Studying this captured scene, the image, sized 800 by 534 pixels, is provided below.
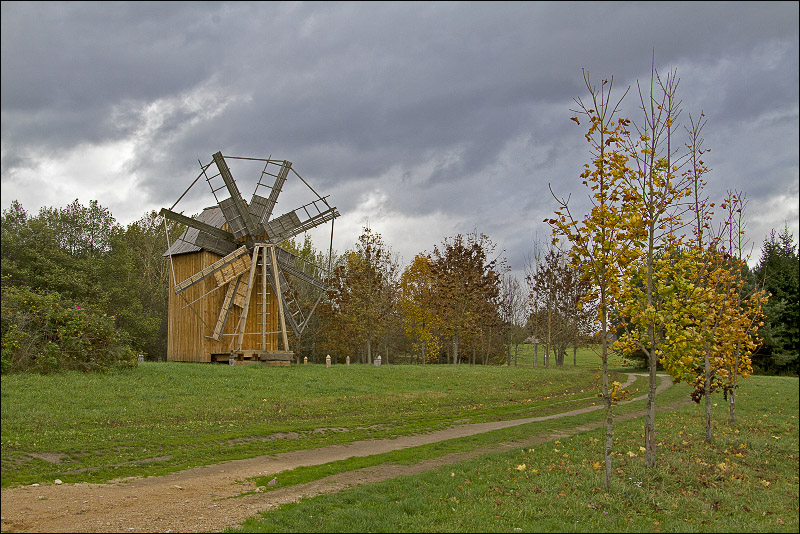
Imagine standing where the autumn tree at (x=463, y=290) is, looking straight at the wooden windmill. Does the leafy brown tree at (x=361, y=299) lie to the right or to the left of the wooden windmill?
right

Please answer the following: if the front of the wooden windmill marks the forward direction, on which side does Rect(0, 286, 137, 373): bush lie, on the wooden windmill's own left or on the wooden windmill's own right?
on the wooden windmill's own right

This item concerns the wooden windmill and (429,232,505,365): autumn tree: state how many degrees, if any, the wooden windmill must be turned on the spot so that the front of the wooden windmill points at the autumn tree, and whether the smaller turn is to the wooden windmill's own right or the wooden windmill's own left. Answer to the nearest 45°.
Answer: approximately 90° to the wooden windmill's own left

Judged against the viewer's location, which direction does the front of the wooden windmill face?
facing the viewer and to the right of the viewer

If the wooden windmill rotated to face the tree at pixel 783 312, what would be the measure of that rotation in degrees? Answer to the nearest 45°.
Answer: approximately 45° to its left

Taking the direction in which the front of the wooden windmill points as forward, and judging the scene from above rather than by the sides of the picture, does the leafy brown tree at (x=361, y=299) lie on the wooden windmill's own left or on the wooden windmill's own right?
on the wooden windmill's own left

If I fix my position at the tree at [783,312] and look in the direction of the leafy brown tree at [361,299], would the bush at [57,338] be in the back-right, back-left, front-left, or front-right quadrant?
front-left

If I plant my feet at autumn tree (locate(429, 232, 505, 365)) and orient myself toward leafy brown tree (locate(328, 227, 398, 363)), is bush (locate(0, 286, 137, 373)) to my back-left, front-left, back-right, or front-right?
front-left
